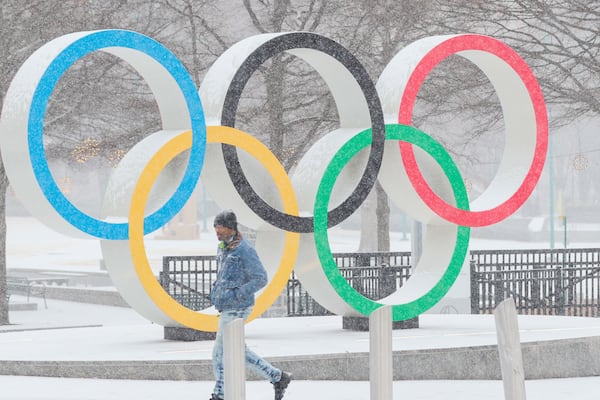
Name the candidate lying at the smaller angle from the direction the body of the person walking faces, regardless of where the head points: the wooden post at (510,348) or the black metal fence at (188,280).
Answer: the black metal fence

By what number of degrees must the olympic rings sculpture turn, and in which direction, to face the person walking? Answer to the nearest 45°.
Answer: approximately 45° to its right

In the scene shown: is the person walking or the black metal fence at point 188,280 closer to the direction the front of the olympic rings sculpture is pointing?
the person walking

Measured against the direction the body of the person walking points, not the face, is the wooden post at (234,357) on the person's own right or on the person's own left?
on the person's own left

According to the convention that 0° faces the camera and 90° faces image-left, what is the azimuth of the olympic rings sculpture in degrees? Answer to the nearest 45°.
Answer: approximately 315°

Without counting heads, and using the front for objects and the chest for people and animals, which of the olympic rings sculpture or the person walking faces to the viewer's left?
the person walking

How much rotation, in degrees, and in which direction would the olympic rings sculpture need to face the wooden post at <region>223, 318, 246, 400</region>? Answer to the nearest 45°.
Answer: approximately 45° to its right

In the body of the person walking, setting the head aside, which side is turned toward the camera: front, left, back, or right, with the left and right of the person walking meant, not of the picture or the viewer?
left
